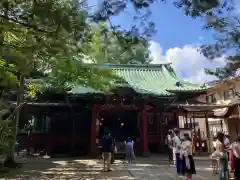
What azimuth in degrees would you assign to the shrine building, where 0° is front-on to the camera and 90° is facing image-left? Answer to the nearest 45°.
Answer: approximately 0°

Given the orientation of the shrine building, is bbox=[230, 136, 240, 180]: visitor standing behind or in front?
in front
